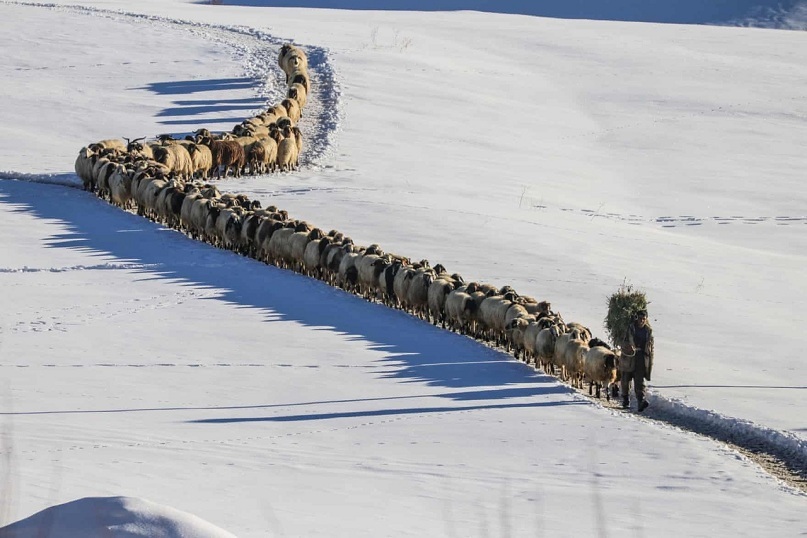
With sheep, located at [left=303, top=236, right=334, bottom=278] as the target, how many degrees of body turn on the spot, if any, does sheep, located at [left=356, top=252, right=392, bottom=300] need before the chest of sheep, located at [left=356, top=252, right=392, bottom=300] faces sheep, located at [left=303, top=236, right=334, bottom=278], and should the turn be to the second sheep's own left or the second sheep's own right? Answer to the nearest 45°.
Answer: approximately 180°

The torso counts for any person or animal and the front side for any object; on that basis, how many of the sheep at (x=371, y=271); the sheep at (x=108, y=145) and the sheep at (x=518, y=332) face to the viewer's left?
1

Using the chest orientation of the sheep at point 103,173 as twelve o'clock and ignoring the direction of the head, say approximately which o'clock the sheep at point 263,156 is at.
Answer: the sheep at point 263,156 is roughly at 9 o'clock from the sheep at point 103,173.

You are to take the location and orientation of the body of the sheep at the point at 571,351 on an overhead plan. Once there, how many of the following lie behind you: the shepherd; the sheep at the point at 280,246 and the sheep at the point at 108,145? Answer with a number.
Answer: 2

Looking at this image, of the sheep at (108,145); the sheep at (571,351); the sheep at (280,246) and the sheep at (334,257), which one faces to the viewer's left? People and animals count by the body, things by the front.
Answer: the sheep at (108,145)

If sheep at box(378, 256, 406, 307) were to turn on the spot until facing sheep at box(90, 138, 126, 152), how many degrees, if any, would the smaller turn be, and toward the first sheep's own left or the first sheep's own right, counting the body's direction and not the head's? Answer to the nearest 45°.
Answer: approximately 180°

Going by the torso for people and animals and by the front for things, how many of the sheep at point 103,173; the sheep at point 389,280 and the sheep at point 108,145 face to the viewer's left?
1

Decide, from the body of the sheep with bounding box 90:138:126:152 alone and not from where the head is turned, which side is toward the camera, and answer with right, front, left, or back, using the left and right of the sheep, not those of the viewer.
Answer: left

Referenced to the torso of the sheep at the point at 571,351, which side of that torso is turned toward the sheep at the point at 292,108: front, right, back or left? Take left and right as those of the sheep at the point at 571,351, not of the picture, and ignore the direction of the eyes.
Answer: back

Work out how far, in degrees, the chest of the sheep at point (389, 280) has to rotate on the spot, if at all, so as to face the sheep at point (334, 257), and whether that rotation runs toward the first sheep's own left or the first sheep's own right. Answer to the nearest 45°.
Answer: approximately 180°

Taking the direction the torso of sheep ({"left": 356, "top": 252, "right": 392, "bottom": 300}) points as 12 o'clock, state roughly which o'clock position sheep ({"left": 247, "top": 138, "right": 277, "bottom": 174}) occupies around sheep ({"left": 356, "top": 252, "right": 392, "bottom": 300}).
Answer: sheep ({"left": 247, "top": 138, "right": 277, "bottom": 174}) is roughly at 7 o'clock from sheep ({"left": 356, "top": 252, "right": 392, "bottom": 300}).

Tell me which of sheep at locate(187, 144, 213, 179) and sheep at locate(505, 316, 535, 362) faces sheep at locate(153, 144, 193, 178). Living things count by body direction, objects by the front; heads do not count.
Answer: sheep at locate(187, 144, 213, 179)

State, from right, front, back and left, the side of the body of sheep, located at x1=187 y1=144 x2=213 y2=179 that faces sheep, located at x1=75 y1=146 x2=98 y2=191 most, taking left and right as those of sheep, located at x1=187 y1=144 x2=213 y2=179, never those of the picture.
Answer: front
